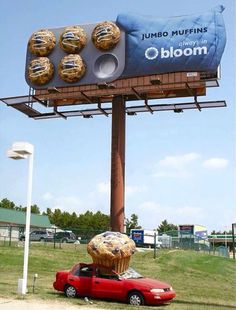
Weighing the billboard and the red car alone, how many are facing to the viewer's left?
0

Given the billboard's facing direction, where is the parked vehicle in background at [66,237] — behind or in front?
behind

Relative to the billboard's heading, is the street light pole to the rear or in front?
in front

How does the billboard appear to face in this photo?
toward the camera

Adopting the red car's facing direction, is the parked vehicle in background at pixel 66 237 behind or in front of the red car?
behind

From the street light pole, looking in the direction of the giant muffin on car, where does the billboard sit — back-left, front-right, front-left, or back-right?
front-left

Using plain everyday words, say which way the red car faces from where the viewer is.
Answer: facing the viewer and to the right of the viewer
